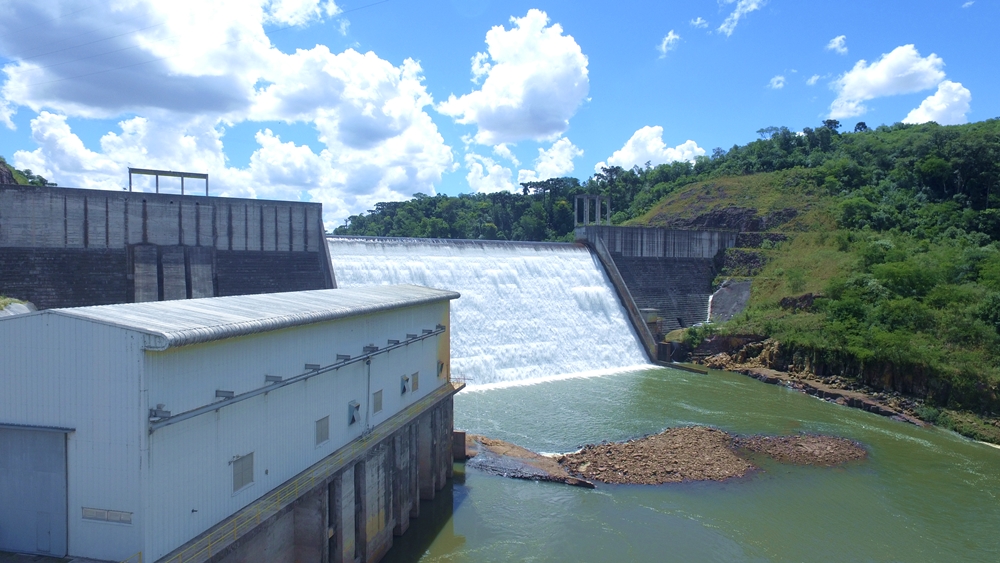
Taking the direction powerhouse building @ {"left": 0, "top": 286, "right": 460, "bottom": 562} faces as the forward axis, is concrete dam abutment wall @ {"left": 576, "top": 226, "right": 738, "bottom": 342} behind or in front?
behind

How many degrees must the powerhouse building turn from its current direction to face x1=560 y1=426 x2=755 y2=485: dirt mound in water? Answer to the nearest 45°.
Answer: approximately 180°

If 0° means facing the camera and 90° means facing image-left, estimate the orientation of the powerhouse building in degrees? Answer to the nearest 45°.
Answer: approximately 45°

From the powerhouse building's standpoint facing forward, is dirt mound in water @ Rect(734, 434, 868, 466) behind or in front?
behind
